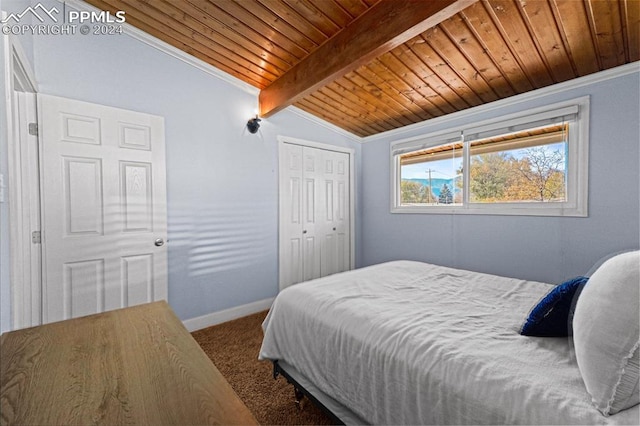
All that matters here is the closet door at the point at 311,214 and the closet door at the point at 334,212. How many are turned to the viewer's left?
0

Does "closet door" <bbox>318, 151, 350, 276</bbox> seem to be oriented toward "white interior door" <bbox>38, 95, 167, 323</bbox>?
no

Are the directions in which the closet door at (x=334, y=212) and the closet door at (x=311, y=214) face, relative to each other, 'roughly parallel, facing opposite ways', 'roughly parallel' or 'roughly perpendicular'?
roughly parallel

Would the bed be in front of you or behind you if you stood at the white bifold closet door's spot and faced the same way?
in front

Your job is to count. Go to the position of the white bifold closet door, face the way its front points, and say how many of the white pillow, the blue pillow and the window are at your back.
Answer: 0

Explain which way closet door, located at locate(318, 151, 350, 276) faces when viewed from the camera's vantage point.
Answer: facing the viewer and to the right of the viewer

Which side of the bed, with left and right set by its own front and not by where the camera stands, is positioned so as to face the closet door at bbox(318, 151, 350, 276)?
front

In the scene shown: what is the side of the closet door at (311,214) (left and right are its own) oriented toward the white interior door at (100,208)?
right

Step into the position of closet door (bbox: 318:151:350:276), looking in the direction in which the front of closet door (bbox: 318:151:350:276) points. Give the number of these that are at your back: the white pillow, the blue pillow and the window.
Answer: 0

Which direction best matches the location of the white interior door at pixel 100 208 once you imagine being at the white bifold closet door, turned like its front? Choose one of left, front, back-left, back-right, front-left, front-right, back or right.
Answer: right

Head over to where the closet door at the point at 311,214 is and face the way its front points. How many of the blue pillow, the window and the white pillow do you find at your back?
0

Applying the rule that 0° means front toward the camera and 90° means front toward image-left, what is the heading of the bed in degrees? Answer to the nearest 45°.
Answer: approximately 135°

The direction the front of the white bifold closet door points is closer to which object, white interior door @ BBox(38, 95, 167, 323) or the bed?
the bed
